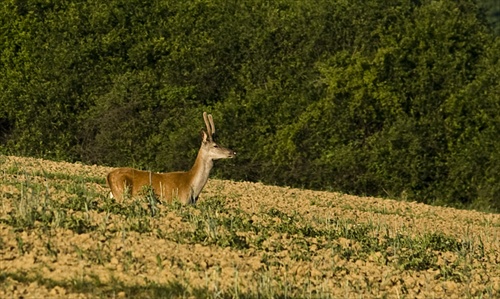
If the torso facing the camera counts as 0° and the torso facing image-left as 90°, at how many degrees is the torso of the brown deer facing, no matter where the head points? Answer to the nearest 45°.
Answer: approximately 270°
